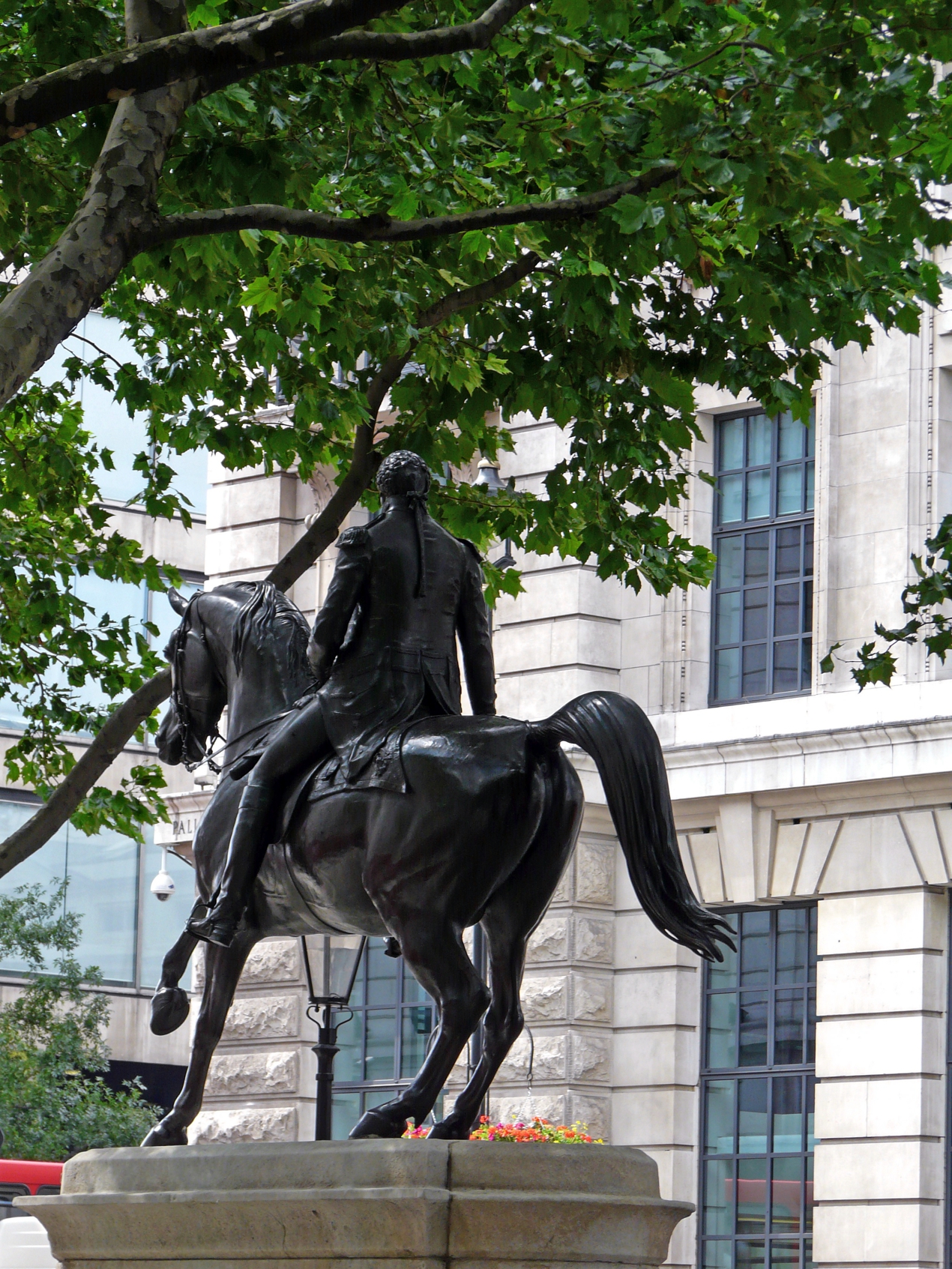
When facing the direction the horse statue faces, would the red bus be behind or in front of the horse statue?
in front

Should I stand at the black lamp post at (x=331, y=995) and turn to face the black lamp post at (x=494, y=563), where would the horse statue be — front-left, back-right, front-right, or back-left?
back-right

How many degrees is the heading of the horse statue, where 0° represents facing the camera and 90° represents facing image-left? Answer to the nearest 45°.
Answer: approximately 135°

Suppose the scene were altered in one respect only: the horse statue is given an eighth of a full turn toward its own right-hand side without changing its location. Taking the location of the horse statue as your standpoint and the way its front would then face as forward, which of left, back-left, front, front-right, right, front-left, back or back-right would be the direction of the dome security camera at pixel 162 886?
front

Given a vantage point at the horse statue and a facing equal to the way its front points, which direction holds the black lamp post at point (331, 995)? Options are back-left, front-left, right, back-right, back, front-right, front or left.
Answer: front-right
